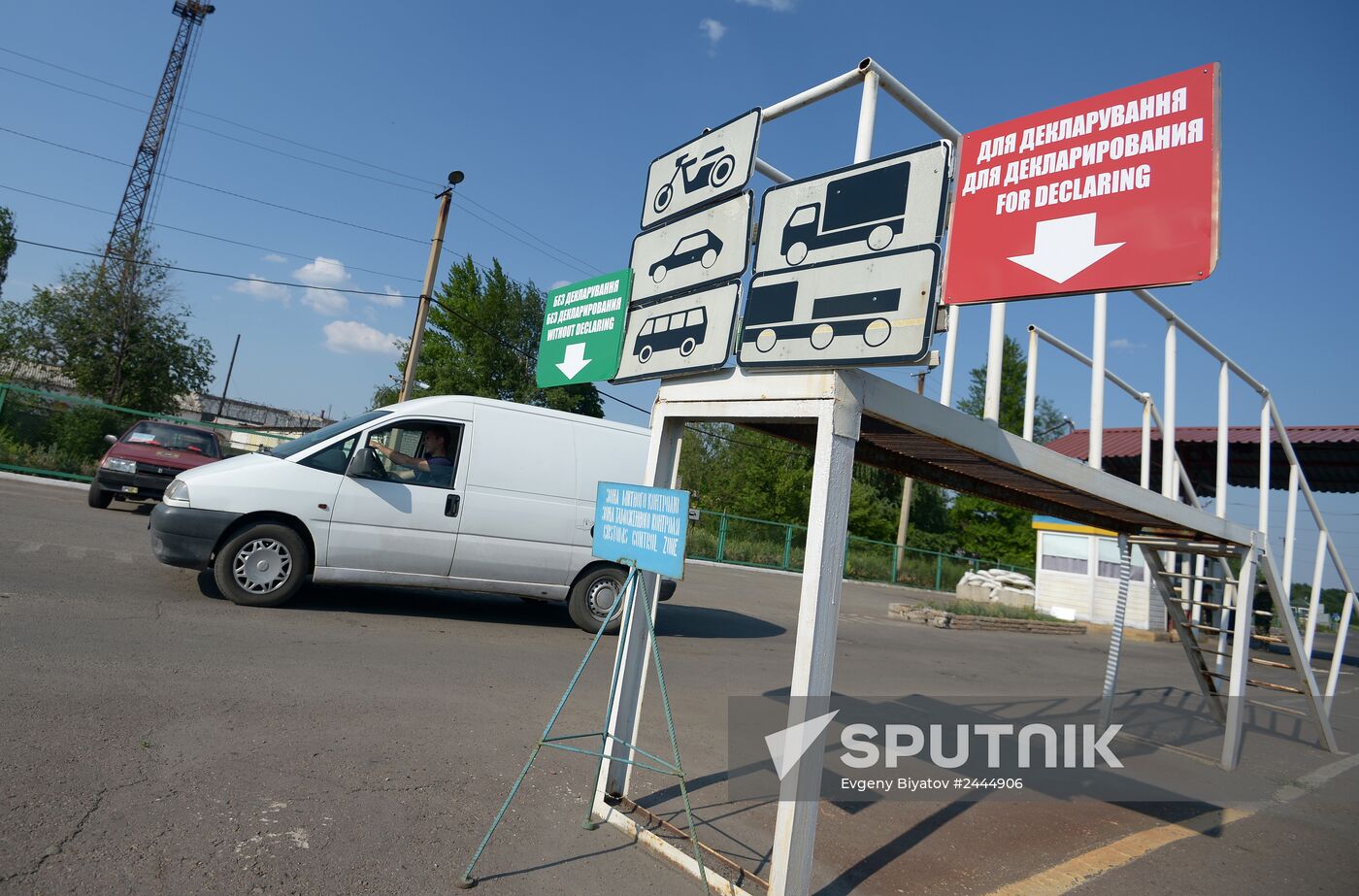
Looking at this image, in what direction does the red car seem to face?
toward the camera

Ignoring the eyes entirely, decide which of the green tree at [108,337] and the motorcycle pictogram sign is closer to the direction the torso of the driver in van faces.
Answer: the green tree

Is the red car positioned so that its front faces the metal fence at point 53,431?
no

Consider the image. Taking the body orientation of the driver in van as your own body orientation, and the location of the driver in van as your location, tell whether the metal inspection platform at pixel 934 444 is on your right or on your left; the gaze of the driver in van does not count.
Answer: on your left

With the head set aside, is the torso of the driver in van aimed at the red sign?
no

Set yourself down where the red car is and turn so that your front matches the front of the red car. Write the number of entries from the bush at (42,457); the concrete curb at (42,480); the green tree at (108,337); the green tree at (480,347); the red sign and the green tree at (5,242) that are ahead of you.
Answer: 1

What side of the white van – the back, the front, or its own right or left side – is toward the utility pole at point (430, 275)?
right

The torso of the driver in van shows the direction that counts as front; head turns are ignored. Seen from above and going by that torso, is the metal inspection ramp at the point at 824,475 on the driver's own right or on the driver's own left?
on the driver's own left

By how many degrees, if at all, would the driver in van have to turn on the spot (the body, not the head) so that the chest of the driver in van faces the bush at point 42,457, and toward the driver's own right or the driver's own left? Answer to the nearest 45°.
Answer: approximately 45° to the driver's own right

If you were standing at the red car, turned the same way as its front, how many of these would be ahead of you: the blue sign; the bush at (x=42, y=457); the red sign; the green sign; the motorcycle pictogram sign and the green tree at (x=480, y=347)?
4

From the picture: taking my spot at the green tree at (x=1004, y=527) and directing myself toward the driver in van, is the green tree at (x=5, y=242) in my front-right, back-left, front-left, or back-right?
front-right

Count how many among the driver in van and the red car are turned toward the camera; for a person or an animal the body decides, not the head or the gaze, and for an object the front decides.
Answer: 1

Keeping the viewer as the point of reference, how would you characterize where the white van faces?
facing to the left of the viewer

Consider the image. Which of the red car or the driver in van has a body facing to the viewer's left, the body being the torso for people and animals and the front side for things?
the driver in van

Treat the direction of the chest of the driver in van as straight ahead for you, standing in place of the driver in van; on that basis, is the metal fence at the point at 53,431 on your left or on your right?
on your right

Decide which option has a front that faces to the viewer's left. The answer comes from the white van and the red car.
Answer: the white van

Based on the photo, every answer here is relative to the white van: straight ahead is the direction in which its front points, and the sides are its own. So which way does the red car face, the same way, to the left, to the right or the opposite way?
to the left

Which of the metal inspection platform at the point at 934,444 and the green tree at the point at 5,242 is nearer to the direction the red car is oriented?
the metal inspection platform

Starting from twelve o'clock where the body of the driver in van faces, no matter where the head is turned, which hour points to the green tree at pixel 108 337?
The green tree is roughly at 2 o'clock from the driver in van.

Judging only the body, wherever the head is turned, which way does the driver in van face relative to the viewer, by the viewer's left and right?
facing to the left of the viewer

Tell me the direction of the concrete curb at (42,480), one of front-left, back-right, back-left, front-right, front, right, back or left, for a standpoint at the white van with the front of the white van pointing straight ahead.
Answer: front-right

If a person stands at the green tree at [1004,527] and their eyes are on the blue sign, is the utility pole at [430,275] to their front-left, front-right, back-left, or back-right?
front-right
